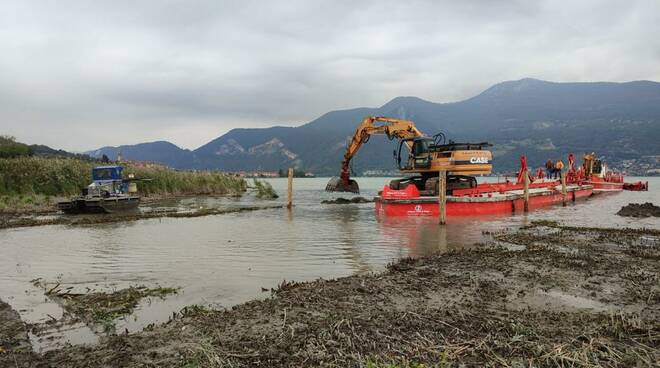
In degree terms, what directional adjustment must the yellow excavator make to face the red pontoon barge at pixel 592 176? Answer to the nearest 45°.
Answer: approximately 135° to its right

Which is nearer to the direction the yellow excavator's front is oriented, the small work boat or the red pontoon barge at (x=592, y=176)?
the small work boat

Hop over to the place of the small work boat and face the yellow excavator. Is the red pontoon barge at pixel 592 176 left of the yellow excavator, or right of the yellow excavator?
left

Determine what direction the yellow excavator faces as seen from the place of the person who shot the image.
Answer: facing to the left of the viewer

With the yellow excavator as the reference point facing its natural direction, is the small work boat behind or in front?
in front
